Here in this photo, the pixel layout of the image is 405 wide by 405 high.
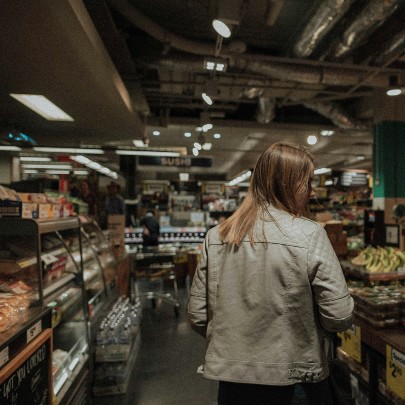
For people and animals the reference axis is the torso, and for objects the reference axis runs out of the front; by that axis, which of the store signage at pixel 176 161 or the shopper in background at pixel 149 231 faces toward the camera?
the store signage

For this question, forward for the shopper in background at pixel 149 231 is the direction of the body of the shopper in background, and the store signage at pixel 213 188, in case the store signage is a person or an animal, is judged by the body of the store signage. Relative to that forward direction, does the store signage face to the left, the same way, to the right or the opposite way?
the opposite way

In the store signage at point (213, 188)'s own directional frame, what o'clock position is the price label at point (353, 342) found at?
The price label is roughly at 12 o'clock from the store signage.

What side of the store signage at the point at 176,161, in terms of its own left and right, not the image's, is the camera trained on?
front

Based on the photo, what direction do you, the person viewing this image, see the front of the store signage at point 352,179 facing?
facing the viewer

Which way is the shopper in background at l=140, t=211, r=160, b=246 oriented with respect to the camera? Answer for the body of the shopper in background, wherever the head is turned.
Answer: away from the camera

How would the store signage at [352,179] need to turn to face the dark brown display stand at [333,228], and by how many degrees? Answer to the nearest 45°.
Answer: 0° — it already faces it

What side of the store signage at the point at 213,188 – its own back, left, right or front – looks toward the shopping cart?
front

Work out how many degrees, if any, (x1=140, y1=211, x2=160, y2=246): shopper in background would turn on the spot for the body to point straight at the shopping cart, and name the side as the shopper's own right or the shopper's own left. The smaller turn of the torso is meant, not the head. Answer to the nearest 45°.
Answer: approximately 180°

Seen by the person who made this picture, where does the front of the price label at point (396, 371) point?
facing the viewer and to the left of the viewer

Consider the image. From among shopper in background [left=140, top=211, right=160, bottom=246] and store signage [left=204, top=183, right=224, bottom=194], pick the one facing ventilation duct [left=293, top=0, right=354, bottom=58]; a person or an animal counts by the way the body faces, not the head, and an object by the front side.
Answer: the store signage

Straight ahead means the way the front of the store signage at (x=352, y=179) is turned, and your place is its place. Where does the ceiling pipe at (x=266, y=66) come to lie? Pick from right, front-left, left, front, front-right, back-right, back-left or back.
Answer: front

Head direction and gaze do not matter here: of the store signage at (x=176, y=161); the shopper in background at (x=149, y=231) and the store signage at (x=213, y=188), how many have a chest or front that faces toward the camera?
2

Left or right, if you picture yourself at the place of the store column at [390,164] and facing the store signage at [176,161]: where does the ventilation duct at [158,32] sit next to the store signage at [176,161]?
left

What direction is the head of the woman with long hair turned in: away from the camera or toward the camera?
away from the camera

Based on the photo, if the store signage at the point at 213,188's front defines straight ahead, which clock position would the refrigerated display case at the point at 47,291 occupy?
The refrigerated display case is roughly at 12 o'clock from the store signage.

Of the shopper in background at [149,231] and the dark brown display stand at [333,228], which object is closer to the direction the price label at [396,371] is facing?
the shopper in background
